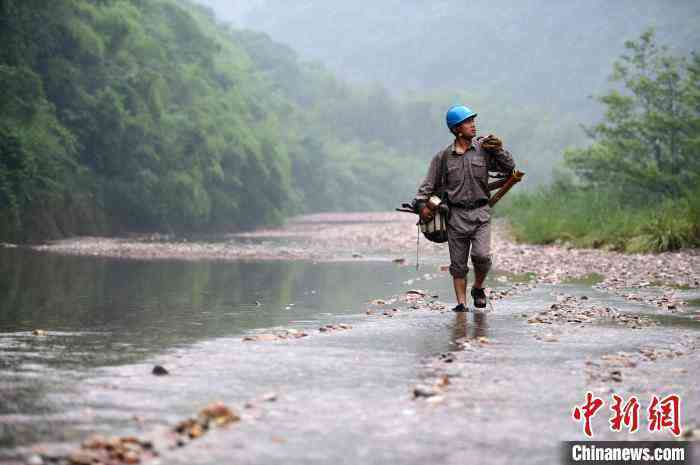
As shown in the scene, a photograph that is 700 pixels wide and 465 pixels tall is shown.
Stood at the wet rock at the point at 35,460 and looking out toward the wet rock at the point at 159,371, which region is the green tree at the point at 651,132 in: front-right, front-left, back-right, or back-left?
front-right

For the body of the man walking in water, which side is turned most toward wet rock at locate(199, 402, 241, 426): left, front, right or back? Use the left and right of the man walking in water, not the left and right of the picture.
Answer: front

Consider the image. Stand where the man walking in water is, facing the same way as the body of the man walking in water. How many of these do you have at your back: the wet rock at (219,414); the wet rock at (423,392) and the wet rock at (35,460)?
0

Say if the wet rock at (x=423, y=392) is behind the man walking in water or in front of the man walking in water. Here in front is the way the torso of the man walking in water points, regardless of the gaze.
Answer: in front

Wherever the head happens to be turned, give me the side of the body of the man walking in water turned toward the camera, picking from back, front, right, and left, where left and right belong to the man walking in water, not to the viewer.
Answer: front

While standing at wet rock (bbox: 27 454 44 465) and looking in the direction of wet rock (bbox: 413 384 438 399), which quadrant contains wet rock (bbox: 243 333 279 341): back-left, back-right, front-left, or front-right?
front-left

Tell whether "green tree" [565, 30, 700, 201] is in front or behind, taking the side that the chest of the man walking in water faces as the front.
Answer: behind

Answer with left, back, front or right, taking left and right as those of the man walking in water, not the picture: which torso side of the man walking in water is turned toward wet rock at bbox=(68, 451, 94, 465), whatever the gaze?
front

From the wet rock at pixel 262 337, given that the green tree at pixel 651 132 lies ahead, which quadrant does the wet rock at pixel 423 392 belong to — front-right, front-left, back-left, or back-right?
back-right

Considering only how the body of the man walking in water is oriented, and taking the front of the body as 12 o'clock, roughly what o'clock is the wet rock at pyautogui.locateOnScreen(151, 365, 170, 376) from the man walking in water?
The wet rock is roughly at 1 o'clock from the man walking in water.
